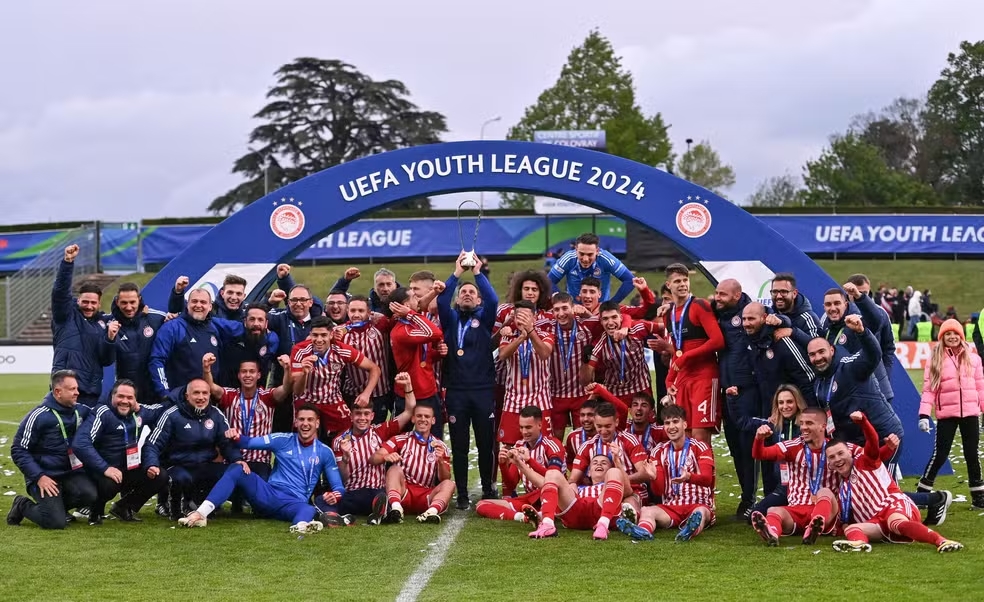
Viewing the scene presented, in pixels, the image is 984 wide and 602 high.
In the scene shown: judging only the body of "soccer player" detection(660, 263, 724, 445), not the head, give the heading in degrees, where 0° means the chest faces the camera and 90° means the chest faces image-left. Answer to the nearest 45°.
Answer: approximately 45°

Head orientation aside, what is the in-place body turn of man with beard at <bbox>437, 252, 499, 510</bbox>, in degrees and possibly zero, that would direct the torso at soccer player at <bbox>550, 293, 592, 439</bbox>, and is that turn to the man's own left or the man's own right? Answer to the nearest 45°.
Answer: approximately 90° to the man's own left

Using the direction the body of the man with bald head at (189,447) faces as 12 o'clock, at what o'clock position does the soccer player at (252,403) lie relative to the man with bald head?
The soccer player is roughly at 8 o'clock from the man with bald head.

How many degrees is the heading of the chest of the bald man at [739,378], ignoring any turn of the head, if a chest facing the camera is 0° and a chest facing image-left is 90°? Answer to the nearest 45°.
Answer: approximately 45°

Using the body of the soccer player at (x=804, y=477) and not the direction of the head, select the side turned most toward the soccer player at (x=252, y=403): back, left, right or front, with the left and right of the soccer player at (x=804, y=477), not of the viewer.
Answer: right

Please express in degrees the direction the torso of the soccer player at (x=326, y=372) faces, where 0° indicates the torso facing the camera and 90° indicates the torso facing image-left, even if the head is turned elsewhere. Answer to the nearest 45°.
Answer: approximately 0°
